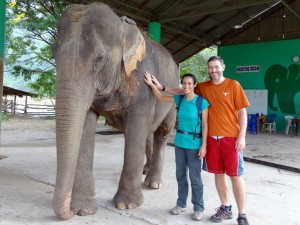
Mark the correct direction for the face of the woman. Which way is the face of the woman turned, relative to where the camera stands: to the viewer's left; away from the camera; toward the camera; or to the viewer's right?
toward the camera

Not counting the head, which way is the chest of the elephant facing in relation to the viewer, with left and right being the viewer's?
facing the viewer and to the left of the viewer

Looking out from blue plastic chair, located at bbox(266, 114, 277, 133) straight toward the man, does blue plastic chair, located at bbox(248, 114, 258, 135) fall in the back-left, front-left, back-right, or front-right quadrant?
front-right

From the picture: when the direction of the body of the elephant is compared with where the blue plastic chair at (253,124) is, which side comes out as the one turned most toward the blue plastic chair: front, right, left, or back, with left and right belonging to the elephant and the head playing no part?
back

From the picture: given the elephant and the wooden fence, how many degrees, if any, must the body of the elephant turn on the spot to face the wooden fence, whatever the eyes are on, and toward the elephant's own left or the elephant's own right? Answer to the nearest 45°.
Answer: approximately 135° to the elephant's own right
